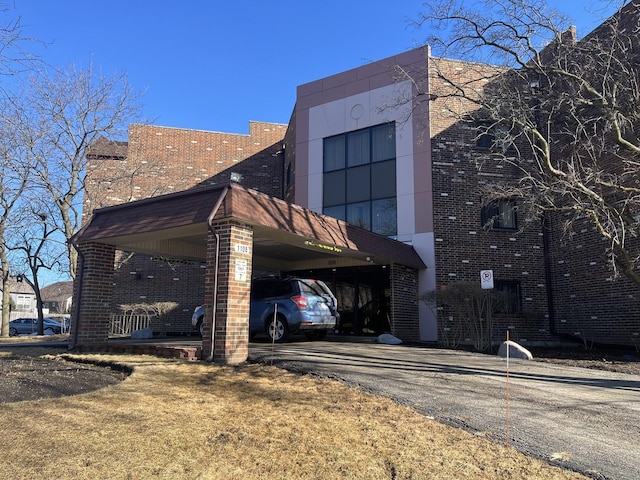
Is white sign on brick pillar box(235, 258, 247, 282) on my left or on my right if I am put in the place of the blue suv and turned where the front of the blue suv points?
on my left

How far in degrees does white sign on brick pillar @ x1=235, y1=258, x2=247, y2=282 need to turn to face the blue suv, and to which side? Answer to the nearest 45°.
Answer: approximately 135° to its left

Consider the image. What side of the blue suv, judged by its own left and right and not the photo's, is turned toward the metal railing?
front

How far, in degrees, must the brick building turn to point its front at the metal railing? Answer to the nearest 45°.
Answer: approximately 45° to its right

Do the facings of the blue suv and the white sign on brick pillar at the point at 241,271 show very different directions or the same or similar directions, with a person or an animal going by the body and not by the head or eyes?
very different directions

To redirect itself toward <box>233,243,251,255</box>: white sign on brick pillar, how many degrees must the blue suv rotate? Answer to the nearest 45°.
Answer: approximately 135° to its left

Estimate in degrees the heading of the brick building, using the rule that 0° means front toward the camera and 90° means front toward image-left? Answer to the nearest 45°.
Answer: approximately 45°

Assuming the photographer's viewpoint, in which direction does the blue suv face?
facing away from the viewer and to the left of the viewer

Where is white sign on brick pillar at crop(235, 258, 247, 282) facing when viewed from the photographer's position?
facing the viewer and to the right of the viewer

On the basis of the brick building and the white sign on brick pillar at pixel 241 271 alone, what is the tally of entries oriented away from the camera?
0
